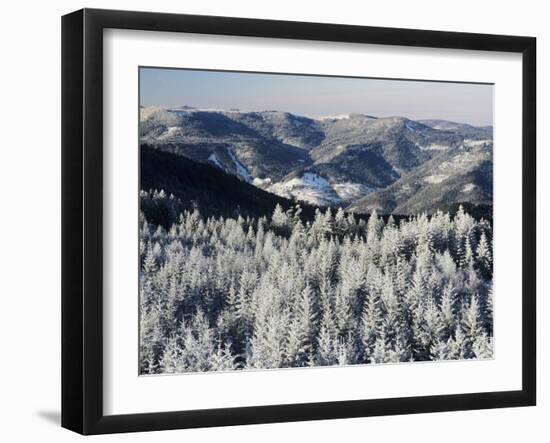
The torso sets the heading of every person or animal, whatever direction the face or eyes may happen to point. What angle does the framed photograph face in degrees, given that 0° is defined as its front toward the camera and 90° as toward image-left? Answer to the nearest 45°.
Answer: approximately 315°
